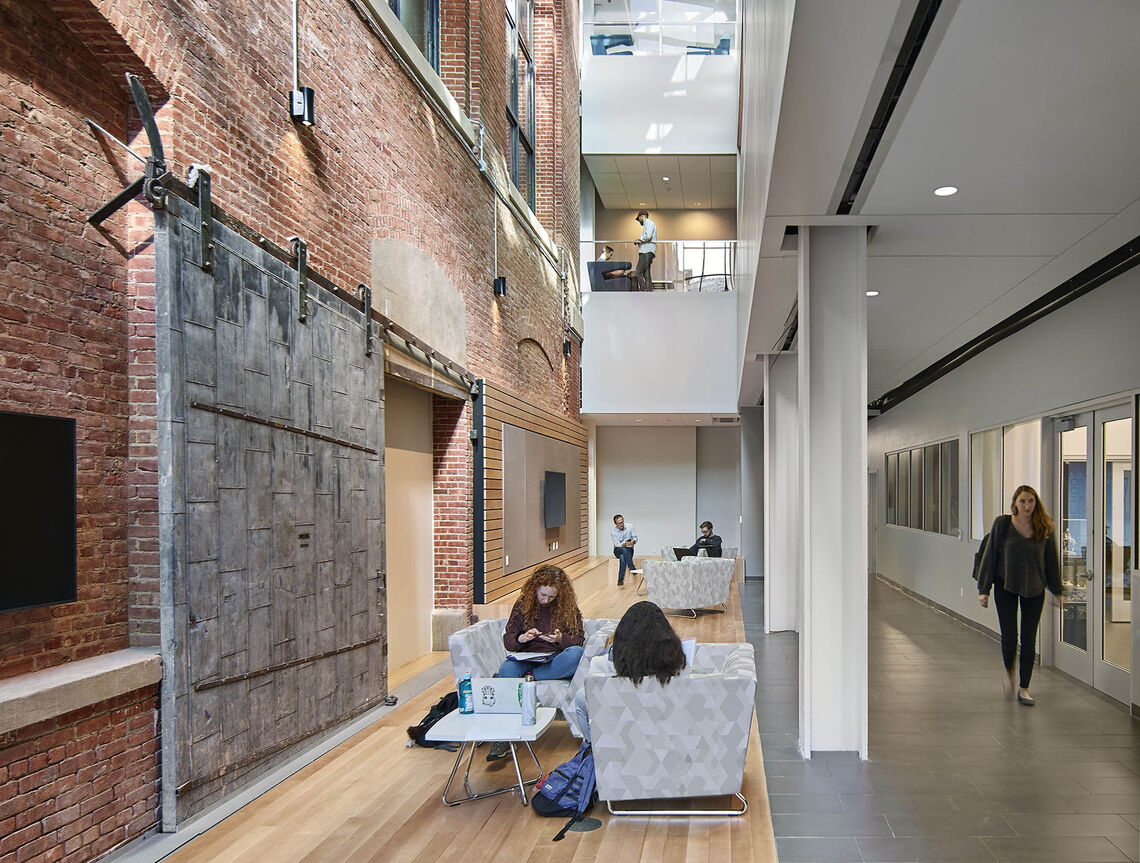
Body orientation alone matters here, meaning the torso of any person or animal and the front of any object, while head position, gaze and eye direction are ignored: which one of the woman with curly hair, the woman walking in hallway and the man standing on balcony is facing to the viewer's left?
the man standing on balcony

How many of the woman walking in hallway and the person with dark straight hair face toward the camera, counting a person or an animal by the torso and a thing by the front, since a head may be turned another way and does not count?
1

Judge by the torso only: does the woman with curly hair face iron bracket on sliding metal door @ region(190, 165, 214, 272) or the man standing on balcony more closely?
the iron bracket on sliding metal door

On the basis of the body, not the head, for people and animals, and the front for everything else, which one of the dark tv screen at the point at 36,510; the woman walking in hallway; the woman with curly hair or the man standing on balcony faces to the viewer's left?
the man standing on balcony

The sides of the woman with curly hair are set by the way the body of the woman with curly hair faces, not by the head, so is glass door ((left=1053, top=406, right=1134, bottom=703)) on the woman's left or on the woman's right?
on the woman's left

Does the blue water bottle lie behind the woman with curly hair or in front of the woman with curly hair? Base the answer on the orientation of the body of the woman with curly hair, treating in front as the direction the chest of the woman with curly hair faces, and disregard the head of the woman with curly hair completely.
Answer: in front

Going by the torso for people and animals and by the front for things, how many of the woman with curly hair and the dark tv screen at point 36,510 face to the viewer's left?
0

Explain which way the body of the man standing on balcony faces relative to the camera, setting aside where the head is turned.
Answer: to the viewer's left

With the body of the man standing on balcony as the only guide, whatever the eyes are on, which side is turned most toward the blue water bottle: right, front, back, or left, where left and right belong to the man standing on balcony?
left
